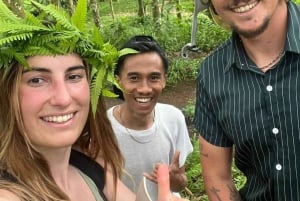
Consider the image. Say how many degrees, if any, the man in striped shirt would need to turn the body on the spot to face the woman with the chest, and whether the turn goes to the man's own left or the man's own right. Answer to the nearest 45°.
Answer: approximately 90° to the man's own right

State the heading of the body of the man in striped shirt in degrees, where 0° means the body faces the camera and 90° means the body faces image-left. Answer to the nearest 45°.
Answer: approximately 0°
